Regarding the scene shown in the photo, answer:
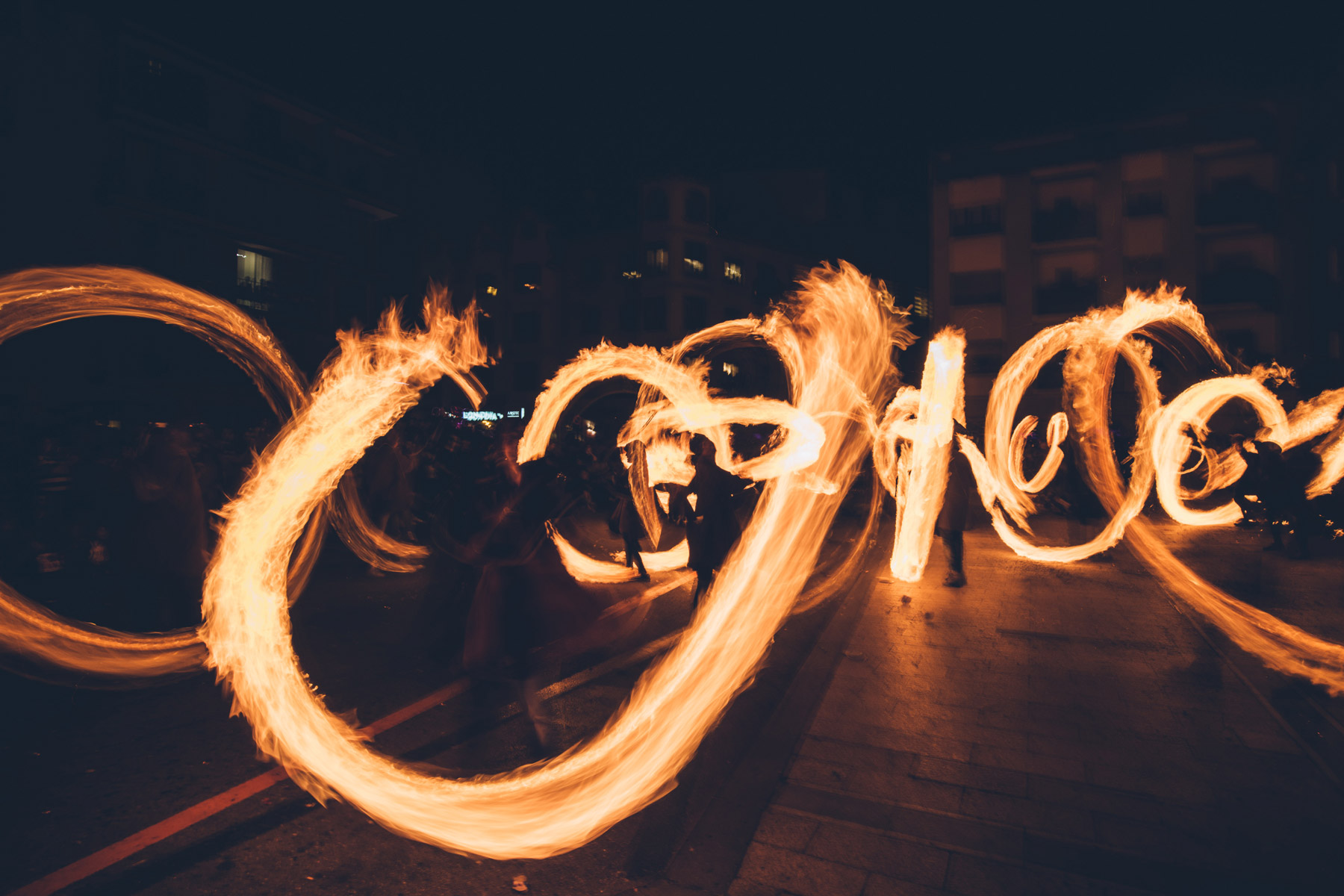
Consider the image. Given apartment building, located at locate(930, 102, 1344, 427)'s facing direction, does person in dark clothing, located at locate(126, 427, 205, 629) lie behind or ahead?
ahead

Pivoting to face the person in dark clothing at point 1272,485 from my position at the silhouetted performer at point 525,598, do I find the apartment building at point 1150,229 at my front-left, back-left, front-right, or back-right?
front-left

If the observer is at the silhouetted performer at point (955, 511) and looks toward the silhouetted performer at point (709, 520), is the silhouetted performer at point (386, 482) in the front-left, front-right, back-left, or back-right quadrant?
front-right

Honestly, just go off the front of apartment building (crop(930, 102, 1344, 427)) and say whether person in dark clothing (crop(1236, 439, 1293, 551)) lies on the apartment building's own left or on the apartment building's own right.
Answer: on the apartment building's own left

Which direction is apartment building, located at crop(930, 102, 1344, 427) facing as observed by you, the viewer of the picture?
facing the viewer and to the left of the viewer

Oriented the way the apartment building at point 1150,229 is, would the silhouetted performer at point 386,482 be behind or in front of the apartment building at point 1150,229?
in front
